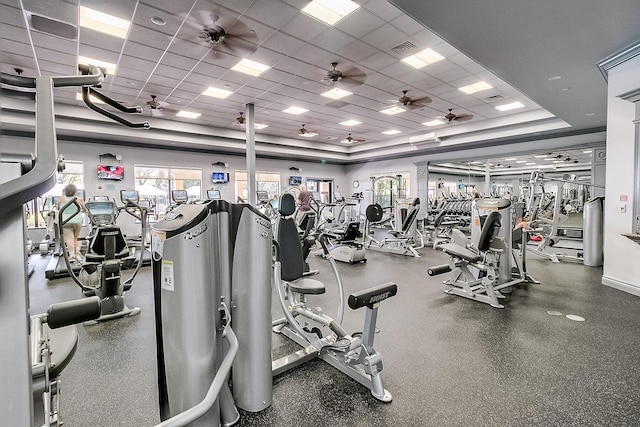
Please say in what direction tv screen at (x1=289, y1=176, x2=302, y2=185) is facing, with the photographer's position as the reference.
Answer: facing the viewer

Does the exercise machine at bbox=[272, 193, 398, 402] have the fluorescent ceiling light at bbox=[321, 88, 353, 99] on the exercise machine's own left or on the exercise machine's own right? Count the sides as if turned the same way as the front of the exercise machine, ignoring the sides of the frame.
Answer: on the exercise machine's own left

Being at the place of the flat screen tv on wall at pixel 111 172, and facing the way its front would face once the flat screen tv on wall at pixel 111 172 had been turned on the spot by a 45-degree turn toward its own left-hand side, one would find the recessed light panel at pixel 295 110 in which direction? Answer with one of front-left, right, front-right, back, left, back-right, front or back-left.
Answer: front

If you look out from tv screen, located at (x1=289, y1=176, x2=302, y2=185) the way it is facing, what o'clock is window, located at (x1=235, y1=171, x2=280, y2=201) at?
The window is roughly at 2 o'clock from the tv screen.

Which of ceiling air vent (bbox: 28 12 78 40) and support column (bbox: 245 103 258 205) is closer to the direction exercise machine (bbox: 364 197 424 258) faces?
the support column

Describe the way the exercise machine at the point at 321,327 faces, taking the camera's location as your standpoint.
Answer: facing the viewer and to the right of the viewer

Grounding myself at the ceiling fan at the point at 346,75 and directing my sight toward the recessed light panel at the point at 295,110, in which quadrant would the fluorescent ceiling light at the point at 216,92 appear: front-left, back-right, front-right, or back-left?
front-left

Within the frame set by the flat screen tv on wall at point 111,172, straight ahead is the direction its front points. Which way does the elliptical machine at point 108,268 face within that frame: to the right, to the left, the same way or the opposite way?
the opposite way

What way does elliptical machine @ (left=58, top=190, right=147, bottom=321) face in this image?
away from the camera

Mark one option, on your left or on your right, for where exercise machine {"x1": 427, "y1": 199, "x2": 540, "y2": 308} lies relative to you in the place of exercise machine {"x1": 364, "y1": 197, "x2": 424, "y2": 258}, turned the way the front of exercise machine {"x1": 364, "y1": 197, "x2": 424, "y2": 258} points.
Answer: on your left

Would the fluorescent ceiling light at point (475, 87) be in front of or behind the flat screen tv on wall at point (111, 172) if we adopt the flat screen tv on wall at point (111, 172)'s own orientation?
in front

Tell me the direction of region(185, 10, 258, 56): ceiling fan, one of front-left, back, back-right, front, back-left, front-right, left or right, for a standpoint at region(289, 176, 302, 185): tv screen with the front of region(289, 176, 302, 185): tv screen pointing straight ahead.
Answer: front

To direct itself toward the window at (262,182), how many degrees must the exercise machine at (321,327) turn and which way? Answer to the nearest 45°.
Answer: approximately 135° to its left

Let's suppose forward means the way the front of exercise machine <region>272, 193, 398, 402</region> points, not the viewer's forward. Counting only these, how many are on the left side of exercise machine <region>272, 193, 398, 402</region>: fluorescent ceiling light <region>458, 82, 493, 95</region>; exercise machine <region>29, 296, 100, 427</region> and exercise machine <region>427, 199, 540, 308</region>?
2
